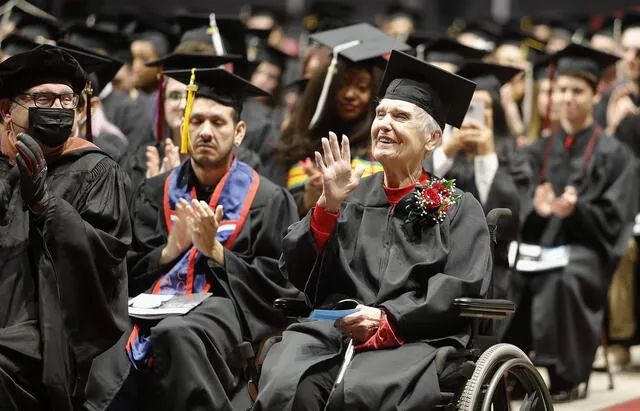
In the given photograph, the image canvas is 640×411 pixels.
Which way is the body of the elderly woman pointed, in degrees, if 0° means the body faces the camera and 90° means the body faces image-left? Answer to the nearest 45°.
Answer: approximately 45°

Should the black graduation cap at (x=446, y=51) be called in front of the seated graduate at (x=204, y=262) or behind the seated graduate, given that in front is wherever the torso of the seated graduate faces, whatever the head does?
behind

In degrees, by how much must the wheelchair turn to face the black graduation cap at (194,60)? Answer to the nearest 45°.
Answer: approximately 90° to its right

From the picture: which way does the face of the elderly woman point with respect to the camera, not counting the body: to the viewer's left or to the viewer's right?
to the viewer's left

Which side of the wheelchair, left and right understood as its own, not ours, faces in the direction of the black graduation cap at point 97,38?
right

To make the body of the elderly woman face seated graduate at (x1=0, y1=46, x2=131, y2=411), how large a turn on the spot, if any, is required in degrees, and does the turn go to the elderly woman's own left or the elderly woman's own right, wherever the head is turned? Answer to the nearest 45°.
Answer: approximately 45° to the elderly woman's own right
